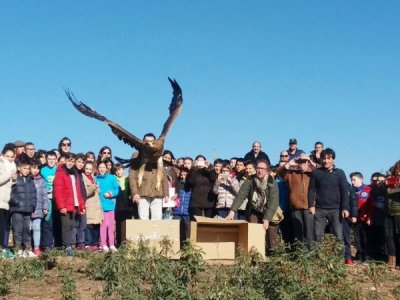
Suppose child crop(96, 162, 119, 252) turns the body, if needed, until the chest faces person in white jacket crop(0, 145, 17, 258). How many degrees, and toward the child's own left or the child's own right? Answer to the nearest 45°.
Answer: approximately 45° to the child's own right

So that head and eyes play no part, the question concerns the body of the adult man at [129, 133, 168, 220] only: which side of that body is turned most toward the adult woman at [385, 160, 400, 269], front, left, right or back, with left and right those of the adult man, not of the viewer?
left

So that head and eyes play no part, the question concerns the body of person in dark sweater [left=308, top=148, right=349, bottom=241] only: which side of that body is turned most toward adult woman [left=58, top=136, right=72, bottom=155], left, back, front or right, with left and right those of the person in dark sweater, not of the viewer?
right

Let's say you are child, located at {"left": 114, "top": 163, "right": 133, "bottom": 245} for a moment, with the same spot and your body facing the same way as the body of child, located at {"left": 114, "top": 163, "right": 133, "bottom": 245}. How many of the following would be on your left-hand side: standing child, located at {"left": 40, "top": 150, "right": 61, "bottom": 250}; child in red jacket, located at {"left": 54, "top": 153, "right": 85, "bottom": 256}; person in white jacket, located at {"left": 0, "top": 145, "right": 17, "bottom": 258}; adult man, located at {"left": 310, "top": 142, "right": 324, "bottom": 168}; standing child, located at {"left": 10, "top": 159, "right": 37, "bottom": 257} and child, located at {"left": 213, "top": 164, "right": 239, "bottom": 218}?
2

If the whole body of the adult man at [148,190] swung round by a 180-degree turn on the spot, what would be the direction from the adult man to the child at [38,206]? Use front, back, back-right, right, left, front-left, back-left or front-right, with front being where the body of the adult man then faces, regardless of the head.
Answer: left

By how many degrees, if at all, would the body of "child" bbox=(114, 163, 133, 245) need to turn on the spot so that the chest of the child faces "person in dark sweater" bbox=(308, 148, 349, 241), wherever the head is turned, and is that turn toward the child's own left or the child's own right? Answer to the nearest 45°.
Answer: approximately 45° to the child's own left

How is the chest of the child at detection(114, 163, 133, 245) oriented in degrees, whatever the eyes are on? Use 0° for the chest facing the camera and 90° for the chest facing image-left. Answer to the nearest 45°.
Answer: approximately 0°
